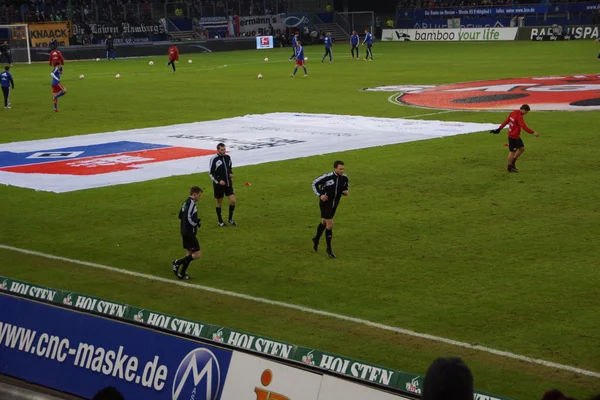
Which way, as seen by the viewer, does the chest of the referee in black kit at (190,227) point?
to the viewer's right

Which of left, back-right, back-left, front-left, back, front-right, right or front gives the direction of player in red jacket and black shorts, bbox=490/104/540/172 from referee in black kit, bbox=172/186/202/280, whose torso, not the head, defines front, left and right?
front-left

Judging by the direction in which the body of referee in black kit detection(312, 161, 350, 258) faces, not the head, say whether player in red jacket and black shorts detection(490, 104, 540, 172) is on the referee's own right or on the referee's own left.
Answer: on the referee's own left

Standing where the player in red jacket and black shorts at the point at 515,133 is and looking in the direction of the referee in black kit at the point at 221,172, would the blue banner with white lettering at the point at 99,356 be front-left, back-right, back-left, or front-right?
front-left

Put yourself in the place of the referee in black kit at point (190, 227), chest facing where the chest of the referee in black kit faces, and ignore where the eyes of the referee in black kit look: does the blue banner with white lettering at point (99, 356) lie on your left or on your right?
on your right

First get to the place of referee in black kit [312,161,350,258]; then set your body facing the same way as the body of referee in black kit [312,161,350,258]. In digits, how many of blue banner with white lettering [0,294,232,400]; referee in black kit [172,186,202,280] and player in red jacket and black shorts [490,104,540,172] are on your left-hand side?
1

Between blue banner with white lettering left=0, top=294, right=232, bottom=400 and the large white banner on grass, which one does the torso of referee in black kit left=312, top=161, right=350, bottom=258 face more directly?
the blue banner with white lettering
